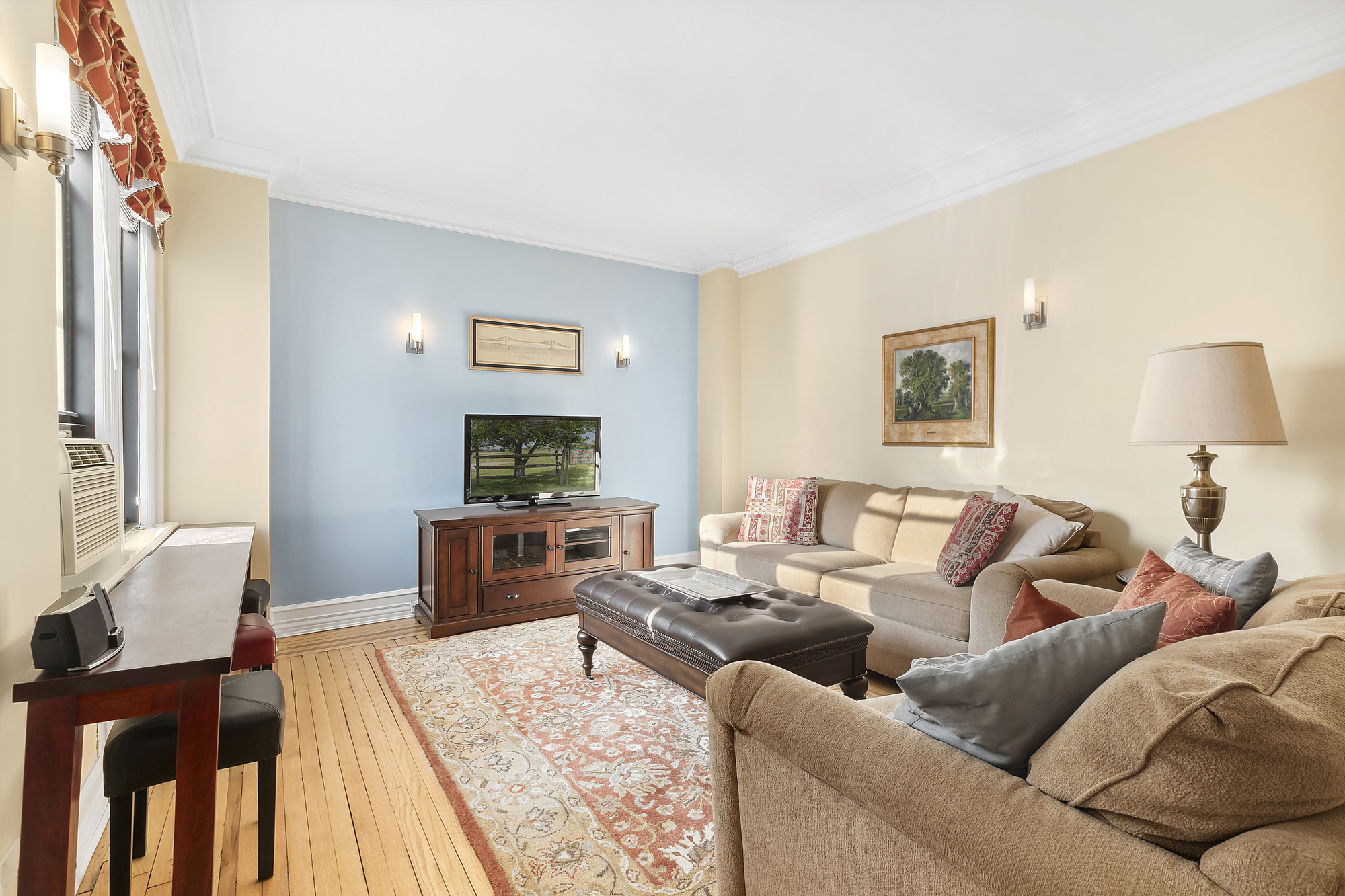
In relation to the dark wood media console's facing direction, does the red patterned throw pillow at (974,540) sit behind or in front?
in front

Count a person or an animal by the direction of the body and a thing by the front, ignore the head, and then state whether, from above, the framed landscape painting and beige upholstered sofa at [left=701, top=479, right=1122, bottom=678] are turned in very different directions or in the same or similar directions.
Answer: same or similar directions

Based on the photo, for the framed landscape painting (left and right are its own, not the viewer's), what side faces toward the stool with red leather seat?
front

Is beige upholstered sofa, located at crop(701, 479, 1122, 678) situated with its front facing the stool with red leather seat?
yes

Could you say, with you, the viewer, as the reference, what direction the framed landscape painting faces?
facing the viewer and to the left of the viewer

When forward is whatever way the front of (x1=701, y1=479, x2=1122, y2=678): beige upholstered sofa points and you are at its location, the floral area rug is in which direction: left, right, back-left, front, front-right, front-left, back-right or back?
front

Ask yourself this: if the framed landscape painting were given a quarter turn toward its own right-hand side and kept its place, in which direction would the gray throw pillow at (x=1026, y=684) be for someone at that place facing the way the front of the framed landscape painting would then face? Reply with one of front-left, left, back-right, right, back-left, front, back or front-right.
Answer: back-left

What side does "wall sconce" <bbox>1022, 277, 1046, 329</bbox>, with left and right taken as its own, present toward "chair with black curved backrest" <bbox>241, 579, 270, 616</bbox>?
front

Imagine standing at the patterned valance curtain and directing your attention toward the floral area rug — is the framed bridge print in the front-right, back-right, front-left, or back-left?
front-left

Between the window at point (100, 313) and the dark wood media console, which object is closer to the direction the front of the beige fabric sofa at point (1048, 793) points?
the dark wood media console

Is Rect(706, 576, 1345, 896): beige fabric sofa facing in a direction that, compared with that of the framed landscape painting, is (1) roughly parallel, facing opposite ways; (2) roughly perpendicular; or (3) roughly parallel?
roughly perpendicular

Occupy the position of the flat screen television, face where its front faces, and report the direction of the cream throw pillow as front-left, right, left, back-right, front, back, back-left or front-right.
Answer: front

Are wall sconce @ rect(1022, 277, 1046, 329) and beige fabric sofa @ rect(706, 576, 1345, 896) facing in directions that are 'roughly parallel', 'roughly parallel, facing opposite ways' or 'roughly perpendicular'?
roughly perpendicular

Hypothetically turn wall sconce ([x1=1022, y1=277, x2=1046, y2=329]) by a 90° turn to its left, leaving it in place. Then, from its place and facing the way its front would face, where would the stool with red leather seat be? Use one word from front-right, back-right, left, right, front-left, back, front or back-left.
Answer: right

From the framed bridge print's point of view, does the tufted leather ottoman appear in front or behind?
in front

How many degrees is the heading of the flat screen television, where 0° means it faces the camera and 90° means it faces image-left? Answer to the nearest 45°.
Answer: approximately 315°
